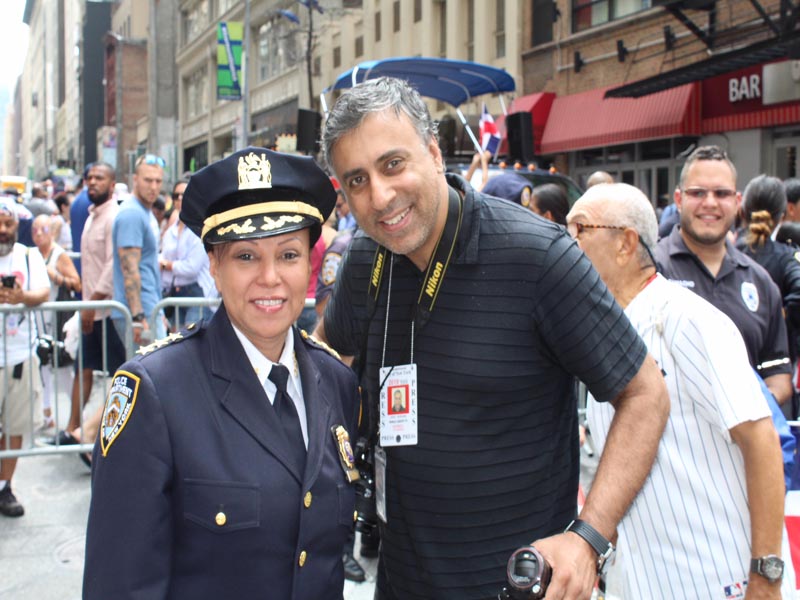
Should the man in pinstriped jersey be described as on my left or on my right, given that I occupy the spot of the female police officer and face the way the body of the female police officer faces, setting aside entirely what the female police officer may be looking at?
on my left

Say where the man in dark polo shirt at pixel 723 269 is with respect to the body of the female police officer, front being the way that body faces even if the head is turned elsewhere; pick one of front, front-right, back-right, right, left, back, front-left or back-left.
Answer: left

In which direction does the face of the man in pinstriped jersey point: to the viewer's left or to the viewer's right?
to the viewer's left

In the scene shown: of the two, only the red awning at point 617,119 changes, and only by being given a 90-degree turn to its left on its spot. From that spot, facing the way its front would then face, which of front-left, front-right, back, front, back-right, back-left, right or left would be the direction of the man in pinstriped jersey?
front-right

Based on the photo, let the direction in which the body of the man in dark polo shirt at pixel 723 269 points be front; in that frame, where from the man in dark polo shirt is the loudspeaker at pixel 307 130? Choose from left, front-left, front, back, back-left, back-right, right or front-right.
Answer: back-right

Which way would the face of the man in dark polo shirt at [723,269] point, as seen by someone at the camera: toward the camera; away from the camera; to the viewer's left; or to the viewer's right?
toward the camera

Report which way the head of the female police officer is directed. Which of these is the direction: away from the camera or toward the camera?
toward the camera

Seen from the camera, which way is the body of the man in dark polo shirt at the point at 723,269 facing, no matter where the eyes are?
toward the camera

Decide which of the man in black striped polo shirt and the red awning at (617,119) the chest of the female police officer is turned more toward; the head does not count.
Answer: the man in black striped polo shirt

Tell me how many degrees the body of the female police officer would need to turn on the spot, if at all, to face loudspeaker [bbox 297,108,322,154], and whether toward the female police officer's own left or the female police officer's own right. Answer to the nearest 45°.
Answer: approximately 135° to the female police officer's own left

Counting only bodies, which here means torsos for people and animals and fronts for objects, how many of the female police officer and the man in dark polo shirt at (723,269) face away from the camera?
0

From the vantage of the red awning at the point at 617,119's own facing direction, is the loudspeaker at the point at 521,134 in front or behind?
in front

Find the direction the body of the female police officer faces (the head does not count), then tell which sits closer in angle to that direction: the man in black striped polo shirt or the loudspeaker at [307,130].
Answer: the man in black striped polo shirt

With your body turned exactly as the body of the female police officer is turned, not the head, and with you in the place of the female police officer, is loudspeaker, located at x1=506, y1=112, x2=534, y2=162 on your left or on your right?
on your left

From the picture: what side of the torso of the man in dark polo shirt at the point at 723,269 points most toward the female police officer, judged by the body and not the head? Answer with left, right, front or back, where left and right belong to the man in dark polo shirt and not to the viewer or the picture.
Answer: front

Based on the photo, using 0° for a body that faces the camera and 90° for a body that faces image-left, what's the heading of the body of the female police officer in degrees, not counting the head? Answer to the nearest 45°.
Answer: approximately 315°

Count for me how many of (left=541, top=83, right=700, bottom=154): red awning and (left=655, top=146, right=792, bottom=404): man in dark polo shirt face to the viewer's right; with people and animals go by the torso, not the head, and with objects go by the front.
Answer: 0

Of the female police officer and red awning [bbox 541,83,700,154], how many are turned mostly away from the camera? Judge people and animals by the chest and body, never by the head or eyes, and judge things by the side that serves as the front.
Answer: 0

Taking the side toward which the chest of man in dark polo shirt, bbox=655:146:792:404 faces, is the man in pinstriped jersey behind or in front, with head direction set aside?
in front
